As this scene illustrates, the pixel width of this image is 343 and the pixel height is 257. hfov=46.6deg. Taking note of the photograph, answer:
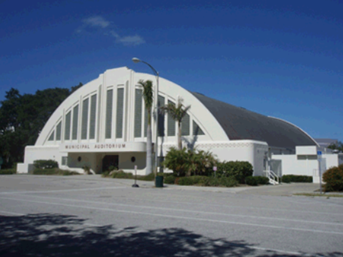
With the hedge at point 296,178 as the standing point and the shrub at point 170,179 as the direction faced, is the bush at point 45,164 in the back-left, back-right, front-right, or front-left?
front-right

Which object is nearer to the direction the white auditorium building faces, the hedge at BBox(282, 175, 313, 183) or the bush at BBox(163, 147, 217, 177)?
the bush

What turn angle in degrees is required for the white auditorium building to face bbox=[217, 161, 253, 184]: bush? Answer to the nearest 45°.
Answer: approximately 90° to its left

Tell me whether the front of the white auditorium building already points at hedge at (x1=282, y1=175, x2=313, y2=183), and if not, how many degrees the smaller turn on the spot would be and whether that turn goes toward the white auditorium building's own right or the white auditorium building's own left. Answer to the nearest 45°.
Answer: approximately 135° to the white auditorium building's own left

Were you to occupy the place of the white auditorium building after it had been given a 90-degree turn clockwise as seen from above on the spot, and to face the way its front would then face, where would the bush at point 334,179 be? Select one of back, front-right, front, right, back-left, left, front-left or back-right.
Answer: back

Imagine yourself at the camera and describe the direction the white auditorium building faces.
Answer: facing the viewer and to the left of the viewer
